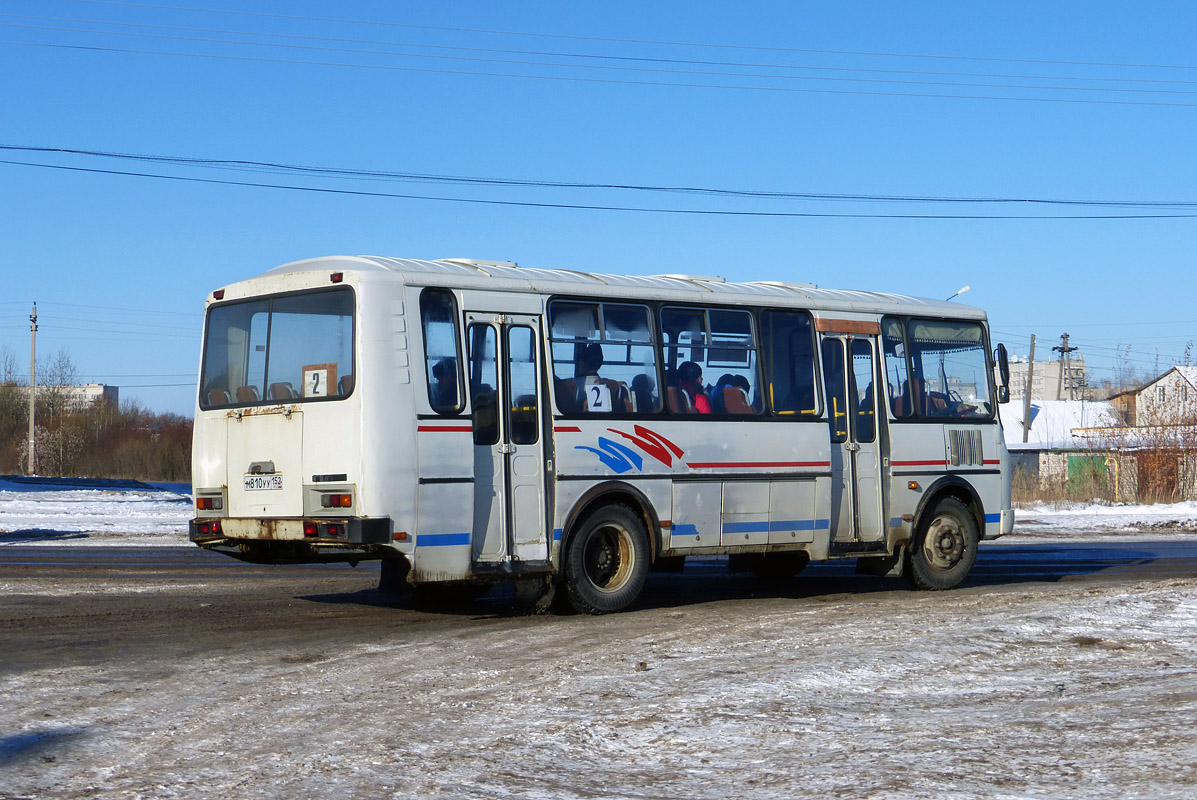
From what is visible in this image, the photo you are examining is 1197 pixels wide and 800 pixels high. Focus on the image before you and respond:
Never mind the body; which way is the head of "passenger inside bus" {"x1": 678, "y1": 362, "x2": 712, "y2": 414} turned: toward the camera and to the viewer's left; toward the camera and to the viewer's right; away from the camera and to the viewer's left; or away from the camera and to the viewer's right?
away from the camera and to the viewer's right

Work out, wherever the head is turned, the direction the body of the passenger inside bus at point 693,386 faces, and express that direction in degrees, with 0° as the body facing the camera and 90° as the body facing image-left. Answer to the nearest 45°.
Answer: approximately 225°

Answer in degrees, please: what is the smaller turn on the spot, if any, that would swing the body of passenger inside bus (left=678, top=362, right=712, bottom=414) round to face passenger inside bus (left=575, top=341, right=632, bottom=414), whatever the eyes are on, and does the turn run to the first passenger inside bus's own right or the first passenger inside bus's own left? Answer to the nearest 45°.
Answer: approximately 180°

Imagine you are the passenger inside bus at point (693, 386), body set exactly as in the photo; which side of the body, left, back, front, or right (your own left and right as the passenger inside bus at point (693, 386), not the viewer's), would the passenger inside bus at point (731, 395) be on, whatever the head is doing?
front

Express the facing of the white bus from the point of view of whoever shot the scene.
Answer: facing away from the viewer and to the right of the viewer

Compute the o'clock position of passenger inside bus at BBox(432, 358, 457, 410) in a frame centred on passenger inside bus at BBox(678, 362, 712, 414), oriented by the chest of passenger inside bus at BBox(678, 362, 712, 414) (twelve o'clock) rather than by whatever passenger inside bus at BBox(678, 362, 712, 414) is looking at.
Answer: passenger inside bus at BBox(432, 358, 457, 410) is roughly at 6 o'clock from passenger inside bus at BBox(678, 362, 712, 414).
